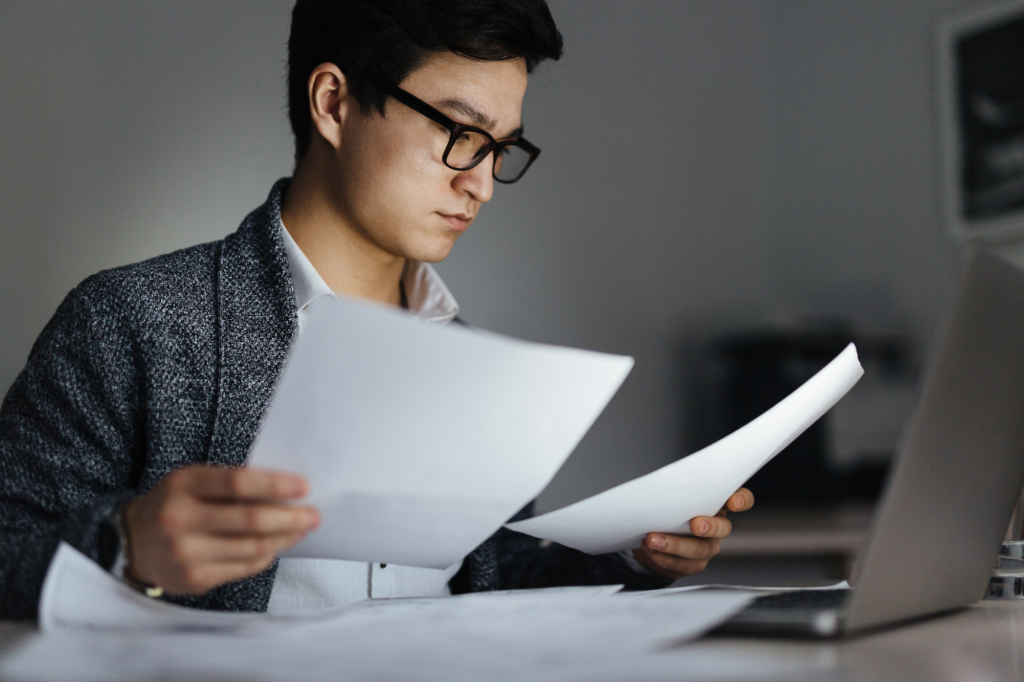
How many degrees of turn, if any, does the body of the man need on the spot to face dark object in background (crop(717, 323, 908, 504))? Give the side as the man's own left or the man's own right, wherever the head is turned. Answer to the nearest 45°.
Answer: approximately 90° to the man's own left

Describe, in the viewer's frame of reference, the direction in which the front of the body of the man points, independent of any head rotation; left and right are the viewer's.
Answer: facing the viewer and to the right of the viewer

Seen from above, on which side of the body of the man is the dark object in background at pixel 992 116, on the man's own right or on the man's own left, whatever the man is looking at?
on the man's own left

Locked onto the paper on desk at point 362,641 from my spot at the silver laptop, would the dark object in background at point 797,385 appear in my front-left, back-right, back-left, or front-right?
back-right

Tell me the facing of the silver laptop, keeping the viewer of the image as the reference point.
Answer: facing away from the viewer and to the left of the viewer
